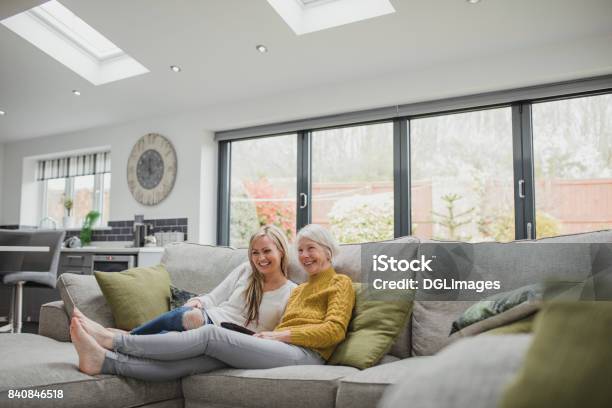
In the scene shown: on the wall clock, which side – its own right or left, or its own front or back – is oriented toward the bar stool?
front

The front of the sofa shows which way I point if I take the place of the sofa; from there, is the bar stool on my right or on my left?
on my right

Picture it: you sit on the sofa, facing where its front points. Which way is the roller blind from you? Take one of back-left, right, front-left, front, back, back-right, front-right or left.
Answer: back-right

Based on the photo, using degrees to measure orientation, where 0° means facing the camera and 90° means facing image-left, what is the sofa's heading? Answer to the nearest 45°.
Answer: approximately 0°

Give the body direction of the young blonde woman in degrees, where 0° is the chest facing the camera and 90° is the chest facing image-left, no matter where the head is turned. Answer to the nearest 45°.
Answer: approximately 45°

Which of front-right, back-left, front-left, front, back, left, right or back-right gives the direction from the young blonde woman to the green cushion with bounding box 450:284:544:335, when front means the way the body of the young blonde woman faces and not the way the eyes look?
left

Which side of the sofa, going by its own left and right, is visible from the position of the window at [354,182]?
back

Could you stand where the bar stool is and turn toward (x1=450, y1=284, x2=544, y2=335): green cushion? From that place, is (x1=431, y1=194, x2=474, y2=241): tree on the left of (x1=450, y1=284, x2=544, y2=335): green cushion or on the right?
left

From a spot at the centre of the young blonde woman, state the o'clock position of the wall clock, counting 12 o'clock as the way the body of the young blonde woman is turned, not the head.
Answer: The wall clock is roughly at 4 o'clock from the young blonde woman.

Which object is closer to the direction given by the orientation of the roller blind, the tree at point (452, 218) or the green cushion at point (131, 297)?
the green cushion

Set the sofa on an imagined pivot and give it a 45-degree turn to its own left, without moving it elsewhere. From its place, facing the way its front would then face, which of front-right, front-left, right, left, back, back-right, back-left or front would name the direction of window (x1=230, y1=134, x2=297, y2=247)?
back-left

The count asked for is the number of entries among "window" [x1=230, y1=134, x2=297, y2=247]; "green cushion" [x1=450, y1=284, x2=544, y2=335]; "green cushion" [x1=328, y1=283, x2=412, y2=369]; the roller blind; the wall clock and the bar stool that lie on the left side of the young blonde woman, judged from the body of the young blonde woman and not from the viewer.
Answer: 2
